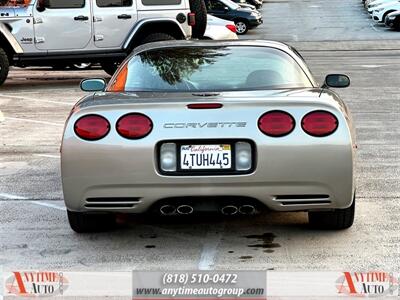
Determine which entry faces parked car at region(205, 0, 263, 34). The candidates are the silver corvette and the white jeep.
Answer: the silver corvette

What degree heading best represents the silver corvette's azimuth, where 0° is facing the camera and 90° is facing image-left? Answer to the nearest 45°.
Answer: approximately 180°

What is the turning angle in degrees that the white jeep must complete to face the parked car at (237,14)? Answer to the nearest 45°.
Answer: approximately 90° to its right

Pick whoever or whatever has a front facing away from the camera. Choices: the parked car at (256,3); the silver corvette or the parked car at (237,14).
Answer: the silver corvette

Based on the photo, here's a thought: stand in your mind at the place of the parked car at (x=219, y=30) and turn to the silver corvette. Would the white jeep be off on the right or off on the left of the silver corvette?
right

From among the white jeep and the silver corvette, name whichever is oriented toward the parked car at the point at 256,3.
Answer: the silver corvette

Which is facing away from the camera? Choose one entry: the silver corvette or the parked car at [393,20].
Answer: the silver corvette

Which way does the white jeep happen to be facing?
to the viewer's left

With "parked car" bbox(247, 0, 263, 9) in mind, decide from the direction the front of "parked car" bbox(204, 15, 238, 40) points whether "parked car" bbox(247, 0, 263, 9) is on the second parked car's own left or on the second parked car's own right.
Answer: on the second parked car's own right

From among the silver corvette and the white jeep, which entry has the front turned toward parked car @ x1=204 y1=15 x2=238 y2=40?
the silver corvette

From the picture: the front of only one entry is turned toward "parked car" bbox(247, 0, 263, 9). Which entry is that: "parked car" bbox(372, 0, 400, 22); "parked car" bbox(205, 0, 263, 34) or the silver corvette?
the silver corvette
